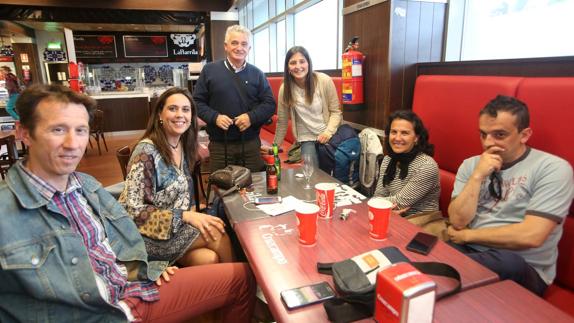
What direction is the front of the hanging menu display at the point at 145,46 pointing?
toward the camera

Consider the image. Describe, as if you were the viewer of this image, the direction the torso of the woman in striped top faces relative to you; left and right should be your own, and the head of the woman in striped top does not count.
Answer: facing the viewer and to the left of the viewer

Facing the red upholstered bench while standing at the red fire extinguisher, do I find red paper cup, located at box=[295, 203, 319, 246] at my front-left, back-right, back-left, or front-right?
front-right

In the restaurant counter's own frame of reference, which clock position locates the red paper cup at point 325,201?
The red paper cup is roughly at 12 o'clock from the restaurant counter.

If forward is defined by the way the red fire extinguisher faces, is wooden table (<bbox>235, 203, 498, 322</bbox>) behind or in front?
in front

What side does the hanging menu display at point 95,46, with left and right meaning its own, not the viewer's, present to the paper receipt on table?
front

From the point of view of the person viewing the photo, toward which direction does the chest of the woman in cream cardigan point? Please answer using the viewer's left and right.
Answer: facing the viewer

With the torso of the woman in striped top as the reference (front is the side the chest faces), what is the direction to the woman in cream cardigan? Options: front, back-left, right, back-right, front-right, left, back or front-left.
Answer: right

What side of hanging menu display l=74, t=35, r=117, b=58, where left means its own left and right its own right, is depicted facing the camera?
front

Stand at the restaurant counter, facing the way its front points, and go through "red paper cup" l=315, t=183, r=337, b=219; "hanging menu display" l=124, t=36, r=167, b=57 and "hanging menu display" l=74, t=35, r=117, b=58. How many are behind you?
2

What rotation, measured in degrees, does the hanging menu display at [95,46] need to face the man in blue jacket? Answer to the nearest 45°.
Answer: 0° — it already faces them

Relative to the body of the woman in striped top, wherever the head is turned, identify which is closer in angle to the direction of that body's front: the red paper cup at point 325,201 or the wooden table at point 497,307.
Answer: the red paper cup

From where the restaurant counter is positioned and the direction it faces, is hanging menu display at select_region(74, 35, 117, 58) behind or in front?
behind
